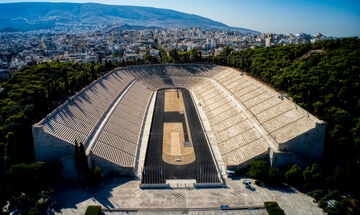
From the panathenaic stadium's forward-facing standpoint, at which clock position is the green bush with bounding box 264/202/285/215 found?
The green bush is roughly at 11 o'clock from the panathenaic stadium.

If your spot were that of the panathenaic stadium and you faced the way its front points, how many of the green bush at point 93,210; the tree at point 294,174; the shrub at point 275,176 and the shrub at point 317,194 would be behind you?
0

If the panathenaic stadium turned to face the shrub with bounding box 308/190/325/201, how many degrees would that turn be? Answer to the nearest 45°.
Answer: approximately 45° to its left

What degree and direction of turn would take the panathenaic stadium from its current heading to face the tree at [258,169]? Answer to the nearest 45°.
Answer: approximately 45° to its left

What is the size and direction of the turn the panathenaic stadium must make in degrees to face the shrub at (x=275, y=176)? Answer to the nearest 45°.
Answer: approximately 45° to its left

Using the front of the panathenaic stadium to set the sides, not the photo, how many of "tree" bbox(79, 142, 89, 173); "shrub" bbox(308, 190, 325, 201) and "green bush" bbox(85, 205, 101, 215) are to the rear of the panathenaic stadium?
0

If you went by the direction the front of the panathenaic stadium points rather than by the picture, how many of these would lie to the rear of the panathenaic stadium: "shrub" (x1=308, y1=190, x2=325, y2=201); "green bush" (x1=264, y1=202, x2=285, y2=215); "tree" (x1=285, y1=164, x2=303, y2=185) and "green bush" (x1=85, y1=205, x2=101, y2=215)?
0

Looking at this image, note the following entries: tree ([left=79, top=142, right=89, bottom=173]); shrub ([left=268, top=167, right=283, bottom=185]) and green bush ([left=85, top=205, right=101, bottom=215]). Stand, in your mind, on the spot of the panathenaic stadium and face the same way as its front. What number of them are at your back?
0

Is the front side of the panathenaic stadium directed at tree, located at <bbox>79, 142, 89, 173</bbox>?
no

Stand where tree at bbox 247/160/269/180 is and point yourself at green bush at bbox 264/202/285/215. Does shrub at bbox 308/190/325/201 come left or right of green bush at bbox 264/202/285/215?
left

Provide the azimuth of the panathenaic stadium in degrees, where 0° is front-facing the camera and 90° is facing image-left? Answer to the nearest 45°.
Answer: approximately 0°
